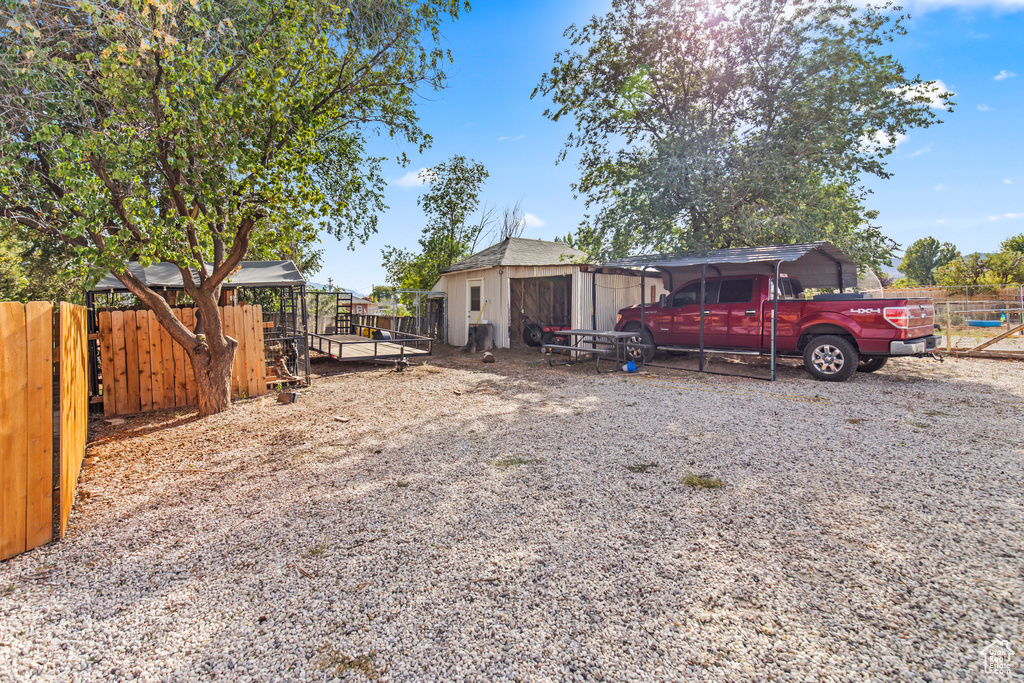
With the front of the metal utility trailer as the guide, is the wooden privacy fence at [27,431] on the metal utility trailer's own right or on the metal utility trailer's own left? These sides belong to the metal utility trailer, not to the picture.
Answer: on the metal utility trailer's own right

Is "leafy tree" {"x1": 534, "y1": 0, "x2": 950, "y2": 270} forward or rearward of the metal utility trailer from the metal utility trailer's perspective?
forward

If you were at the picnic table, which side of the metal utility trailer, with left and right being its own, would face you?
front

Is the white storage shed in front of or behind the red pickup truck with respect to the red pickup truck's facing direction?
in front

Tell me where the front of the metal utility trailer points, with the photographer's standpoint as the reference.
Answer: facing the viewer and to the right of the viewer

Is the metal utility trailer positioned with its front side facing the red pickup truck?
yes

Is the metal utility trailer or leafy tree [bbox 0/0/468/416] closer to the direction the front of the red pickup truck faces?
the metal utility trailer

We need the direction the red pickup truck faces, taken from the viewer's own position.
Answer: facing away from the viewer and to the left of the viewer
